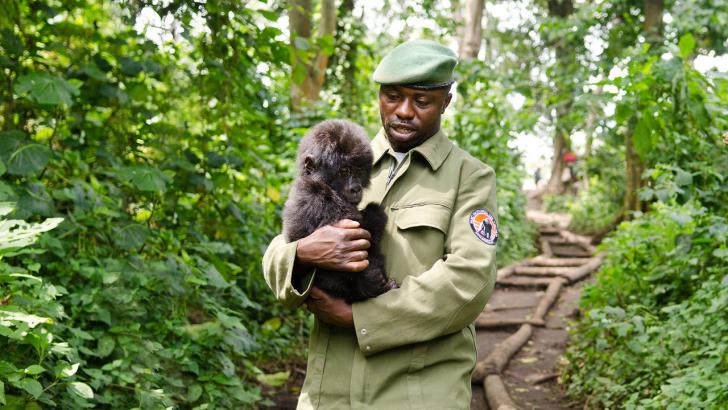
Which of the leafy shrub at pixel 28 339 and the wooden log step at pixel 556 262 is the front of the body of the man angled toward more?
the leafy shrub

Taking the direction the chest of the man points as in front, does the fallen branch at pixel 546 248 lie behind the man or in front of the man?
behind

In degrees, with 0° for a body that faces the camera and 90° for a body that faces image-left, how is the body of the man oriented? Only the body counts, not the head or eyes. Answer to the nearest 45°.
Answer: approximately 45°

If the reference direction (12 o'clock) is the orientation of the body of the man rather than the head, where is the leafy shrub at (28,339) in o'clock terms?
The leafy shrub is roughly at 2 o'clock from the man.

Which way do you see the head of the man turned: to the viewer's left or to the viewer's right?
to the viewer's left

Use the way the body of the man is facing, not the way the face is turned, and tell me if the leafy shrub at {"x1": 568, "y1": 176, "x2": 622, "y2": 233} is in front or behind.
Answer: behind

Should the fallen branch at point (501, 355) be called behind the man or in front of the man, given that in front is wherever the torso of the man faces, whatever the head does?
behind

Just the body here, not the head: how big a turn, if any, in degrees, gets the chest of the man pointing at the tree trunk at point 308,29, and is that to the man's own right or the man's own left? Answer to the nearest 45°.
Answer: approximately 135° to the man's own right

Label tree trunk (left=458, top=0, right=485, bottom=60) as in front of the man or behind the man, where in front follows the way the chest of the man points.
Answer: behind
